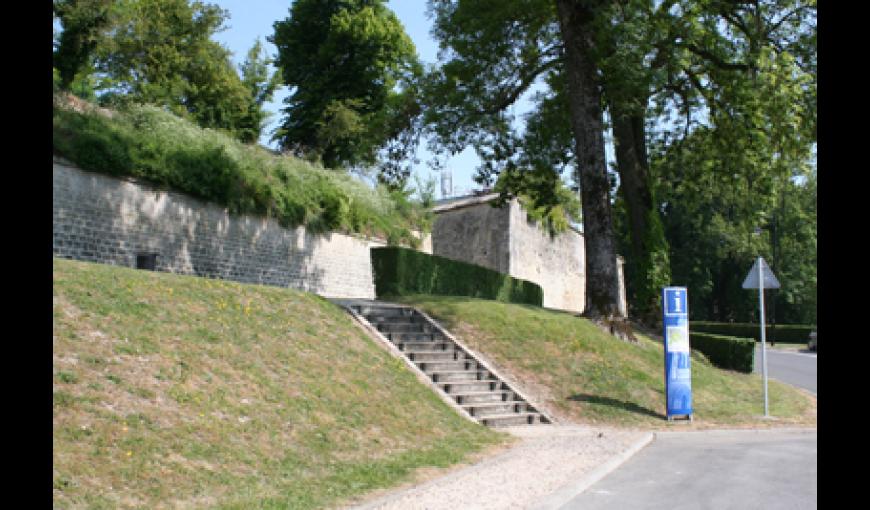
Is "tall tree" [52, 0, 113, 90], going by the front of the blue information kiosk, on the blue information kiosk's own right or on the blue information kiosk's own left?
on the blue information kiosk's own right

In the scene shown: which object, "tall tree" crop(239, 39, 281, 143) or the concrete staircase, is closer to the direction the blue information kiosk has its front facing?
the concrete staircase

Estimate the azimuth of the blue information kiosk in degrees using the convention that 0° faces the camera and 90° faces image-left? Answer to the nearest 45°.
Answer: approximately 0°

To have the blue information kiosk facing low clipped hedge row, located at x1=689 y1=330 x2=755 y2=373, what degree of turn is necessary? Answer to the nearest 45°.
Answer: approximately 180°

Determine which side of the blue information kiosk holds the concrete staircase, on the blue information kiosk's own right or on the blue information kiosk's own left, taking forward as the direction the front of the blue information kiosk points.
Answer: on the blue information kiosk's own right

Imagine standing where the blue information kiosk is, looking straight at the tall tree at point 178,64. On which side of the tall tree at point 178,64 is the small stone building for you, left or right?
right

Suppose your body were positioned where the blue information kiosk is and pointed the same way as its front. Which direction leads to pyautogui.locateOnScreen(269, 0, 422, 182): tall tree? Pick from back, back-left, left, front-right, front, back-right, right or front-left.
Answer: back-right

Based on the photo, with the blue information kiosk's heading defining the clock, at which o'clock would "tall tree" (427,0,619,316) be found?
The tall tree is roughly at 5 o'clock from the blue information kiosk.

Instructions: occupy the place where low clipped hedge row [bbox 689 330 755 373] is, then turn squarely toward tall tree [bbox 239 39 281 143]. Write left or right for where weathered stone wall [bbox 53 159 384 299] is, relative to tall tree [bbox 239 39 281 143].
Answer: left

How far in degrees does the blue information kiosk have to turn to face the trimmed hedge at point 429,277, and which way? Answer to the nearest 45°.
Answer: approximately 135° to its right
